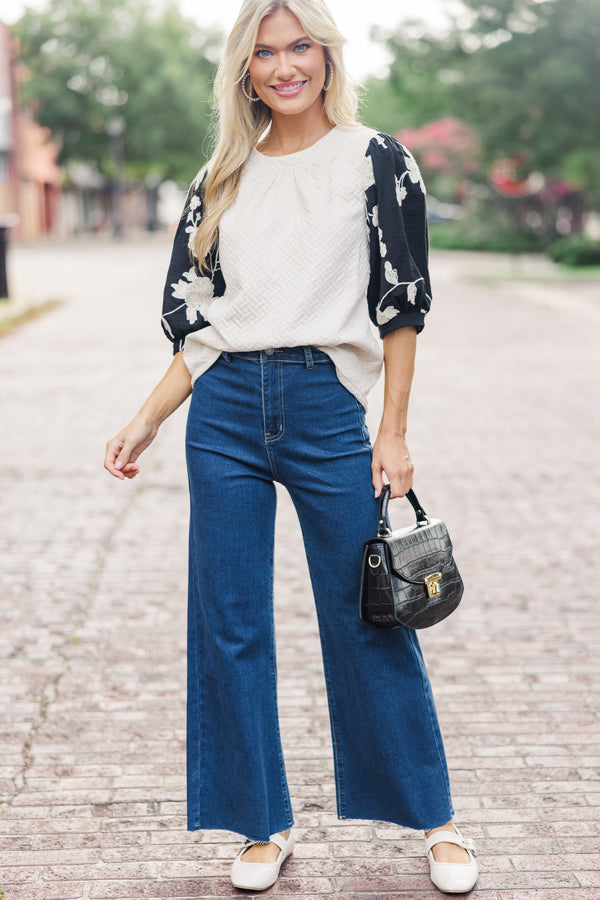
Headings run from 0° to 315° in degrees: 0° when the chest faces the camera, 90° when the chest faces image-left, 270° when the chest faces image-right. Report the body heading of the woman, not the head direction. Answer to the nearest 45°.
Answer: approximately 0°
